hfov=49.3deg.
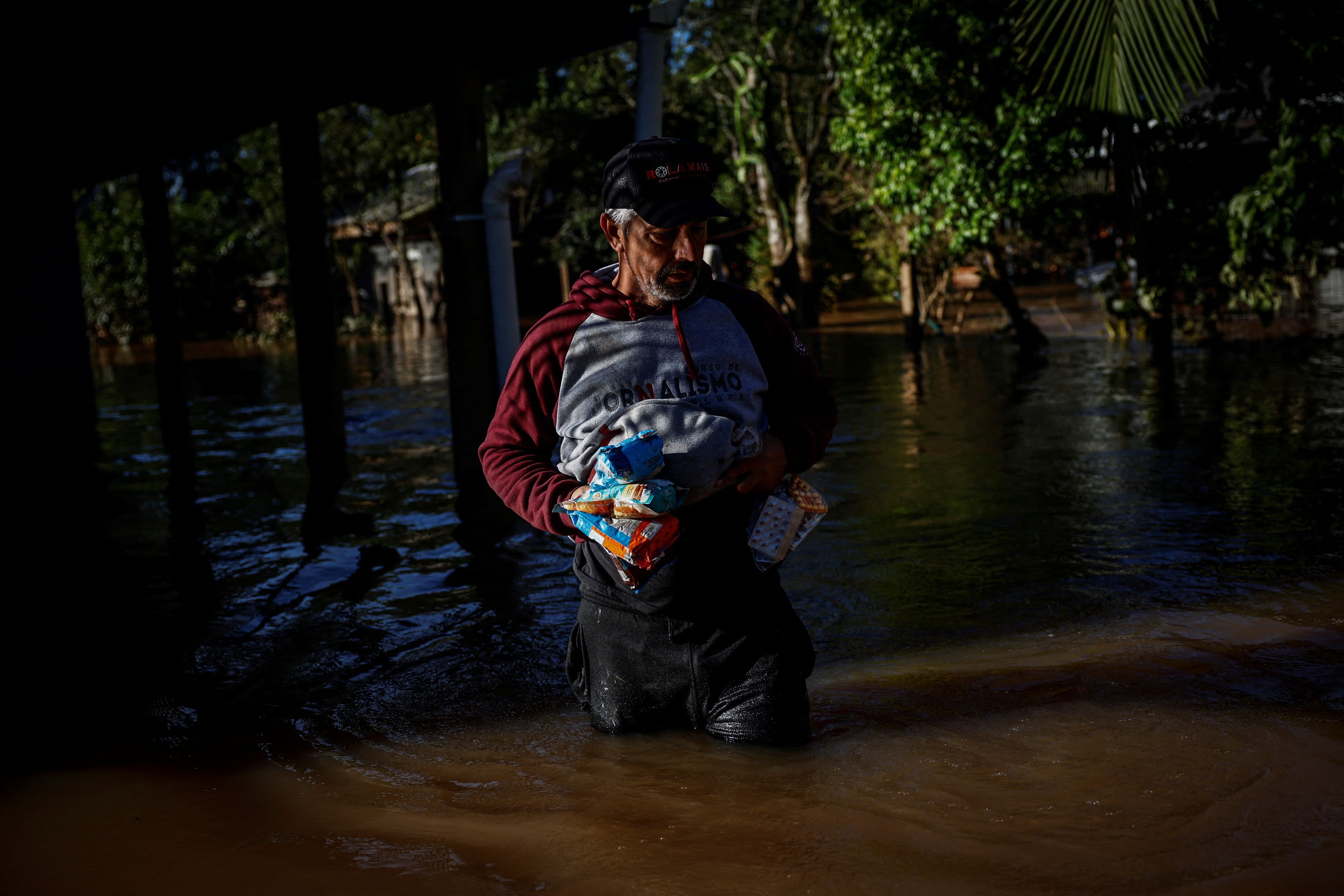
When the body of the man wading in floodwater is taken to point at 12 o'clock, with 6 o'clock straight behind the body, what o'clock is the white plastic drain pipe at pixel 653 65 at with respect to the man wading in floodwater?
The white plastic drain pipe is roughly at 6 o'clock from the man wading in floodwater.

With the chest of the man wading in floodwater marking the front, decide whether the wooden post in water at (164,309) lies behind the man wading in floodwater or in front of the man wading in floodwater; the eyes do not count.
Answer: behind

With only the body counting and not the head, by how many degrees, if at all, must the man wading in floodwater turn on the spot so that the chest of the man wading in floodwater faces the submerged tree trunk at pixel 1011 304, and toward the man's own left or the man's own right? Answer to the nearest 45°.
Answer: approximately 180°

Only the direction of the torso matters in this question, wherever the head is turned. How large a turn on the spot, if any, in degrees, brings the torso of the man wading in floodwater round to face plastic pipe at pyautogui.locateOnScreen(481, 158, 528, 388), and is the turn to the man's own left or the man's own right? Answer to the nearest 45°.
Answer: approximately 180°

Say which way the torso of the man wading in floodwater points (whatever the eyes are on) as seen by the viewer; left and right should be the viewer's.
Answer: facing the viewer

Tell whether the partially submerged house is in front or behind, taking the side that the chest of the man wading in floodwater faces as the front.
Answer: behind
